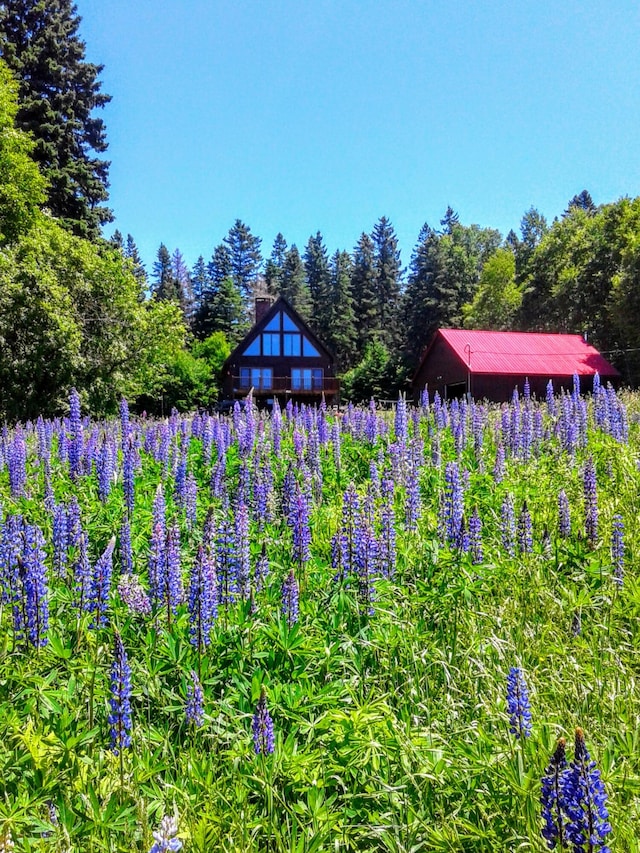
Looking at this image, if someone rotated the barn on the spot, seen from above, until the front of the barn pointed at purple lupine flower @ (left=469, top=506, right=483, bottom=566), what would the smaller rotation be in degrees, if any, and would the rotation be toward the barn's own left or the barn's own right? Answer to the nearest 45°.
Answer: approximately 45° to the barn's own left

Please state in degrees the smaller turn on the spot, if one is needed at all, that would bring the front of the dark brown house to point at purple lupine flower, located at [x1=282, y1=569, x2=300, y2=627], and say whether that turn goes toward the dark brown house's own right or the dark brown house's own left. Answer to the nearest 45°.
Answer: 0° — it already faces it

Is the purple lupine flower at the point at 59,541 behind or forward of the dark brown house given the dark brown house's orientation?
forward

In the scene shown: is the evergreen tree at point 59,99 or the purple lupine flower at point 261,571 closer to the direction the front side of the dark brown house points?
the purple lupine flower

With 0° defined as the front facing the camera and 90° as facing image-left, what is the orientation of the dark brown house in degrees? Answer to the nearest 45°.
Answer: approximately 0°

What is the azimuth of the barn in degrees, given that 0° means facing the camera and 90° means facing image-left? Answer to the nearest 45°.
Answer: approximately 45°

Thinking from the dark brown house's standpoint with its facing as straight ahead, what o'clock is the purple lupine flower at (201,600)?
The purple lupine flower is roughly at 12 o'clock from the dark brown house.
